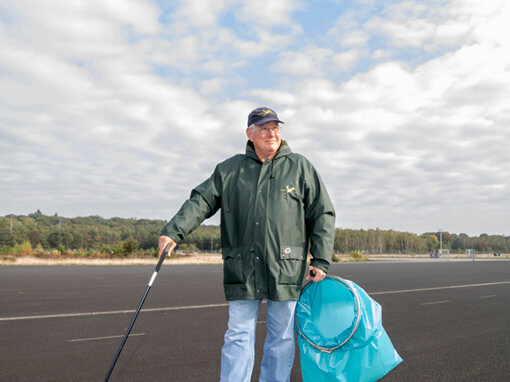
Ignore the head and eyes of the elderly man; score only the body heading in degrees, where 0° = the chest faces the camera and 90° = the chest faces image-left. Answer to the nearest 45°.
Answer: approximately 0°
